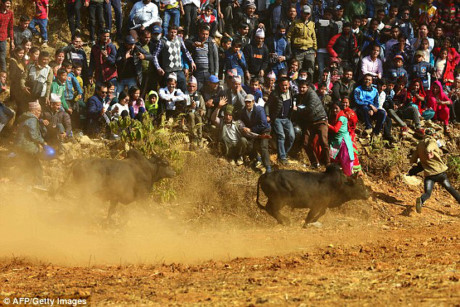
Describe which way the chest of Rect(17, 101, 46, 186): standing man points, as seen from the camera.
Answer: to the viewer's right

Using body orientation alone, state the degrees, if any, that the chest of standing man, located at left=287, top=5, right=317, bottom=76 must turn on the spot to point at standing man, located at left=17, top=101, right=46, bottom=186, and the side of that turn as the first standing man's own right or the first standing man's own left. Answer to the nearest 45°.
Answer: approximately 45° to the first standing man's own right

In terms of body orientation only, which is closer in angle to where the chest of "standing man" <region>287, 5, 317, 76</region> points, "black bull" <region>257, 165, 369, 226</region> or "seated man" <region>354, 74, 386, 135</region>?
the black bull

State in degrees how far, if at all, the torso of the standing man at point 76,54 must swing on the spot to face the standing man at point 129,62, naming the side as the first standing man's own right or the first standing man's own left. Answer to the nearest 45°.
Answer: approximately 45° to the first standing man's own left

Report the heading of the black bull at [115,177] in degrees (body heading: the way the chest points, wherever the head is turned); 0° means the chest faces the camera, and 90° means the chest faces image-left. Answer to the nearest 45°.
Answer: approximately 270°

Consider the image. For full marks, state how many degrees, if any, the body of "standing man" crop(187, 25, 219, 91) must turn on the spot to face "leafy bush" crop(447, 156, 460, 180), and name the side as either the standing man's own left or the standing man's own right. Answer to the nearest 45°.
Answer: approximately 90° to the standing man's own left

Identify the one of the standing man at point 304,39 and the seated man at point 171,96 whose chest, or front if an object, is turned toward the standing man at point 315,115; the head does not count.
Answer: the standing man at point 304,39

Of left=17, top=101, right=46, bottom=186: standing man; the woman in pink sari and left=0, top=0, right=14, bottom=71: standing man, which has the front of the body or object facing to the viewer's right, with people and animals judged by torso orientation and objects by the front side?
left=17, top=101, right=46, bottom=186: standing man

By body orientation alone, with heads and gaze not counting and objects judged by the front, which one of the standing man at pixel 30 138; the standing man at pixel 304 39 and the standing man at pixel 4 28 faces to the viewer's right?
the standing man at pixel 30 138

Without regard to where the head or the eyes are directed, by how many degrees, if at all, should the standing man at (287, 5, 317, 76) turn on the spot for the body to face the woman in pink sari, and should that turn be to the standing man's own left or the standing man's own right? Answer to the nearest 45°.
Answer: approximately 90° to the standing man's own left
